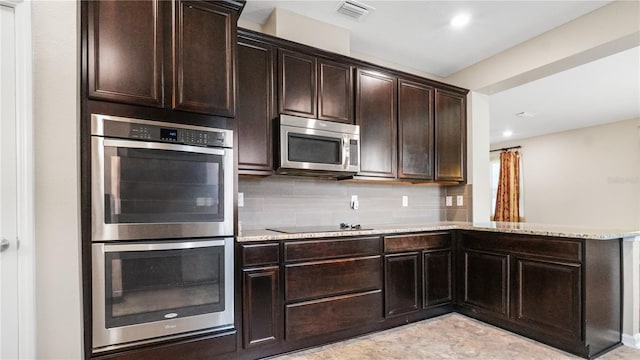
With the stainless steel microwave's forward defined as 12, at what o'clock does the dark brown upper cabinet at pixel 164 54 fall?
The dark brown upper cabinet is roughly at 3 o'clock from the stainless steel microwave.

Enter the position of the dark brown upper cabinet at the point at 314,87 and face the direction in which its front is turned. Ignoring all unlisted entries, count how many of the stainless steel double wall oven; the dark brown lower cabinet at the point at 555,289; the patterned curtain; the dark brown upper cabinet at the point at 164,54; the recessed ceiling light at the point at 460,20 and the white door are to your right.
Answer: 3

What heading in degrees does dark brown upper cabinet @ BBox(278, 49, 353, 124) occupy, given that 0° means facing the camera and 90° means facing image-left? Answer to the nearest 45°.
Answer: approximately 315°

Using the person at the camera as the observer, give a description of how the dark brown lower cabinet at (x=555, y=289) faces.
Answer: facing the viewer and to the left of the viewer

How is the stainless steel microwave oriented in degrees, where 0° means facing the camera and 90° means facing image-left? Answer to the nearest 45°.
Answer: approximately 315°

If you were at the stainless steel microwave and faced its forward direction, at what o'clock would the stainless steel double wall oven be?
The stainless steel double wall oven is roughly at 3 o'clock from the stainless steel microwave.
